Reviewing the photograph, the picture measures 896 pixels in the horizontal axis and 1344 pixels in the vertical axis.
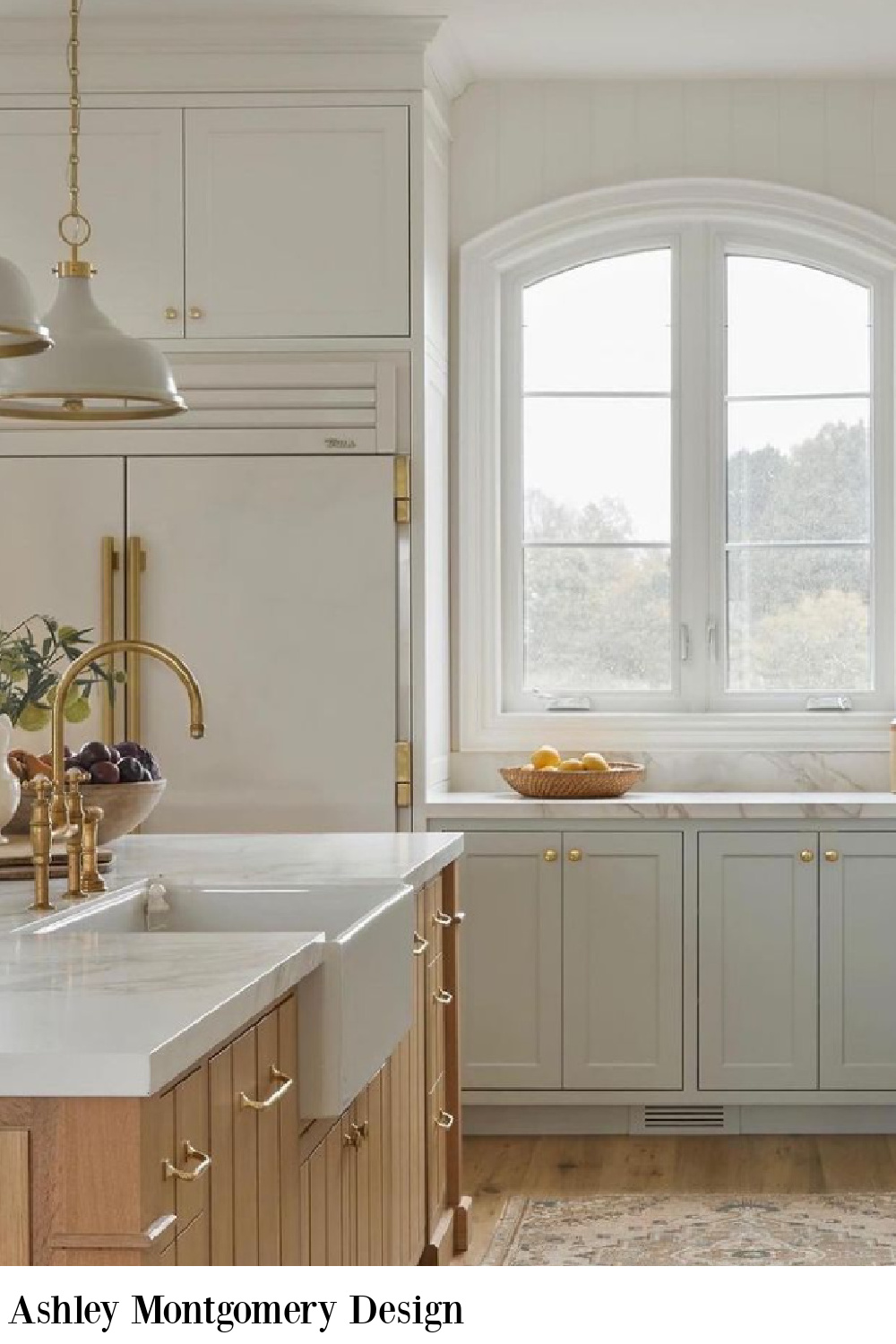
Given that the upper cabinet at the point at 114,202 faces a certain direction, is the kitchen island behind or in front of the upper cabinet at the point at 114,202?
in front

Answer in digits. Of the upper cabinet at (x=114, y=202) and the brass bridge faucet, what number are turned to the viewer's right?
1

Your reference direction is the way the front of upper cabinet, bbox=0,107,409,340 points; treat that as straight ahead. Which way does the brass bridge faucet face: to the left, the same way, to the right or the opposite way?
to the left

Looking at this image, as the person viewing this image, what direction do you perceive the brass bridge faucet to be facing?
facing to the right of the viewer

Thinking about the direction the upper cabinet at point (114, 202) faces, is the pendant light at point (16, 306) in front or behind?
in front

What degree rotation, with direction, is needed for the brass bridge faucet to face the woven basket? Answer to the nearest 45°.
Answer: approximately 45° to its left

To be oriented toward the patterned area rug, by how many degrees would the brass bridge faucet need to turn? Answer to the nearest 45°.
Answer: approximately 45° to its left

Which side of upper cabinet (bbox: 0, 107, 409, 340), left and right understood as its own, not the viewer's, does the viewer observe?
front

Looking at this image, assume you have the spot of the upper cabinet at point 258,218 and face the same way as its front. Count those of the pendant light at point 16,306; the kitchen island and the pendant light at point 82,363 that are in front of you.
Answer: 3
